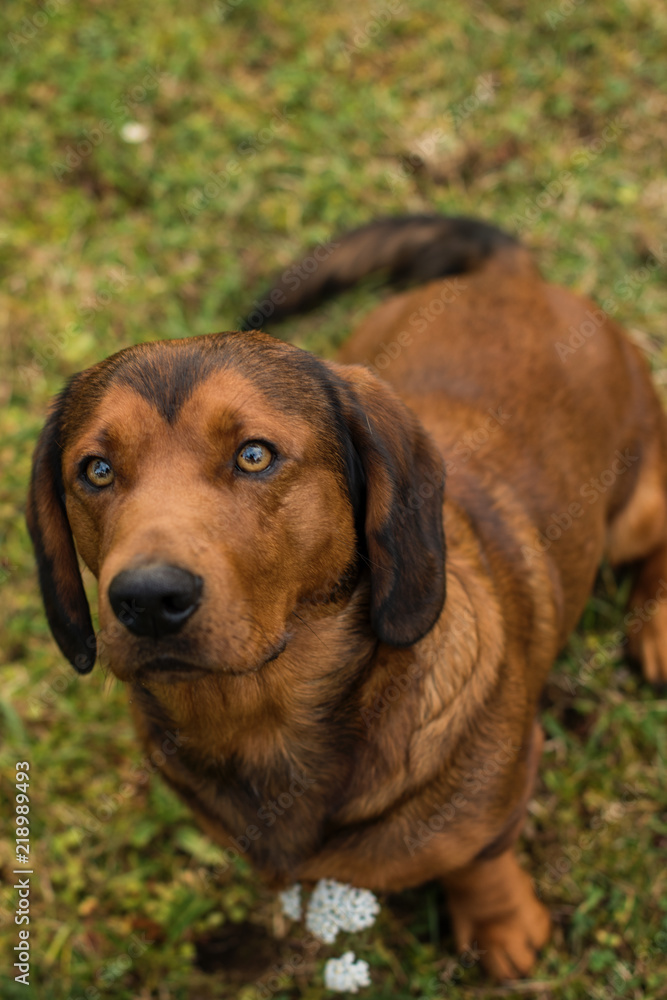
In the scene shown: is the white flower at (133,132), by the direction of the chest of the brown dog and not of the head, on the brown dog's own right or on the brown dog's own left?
on the brown dog's own right

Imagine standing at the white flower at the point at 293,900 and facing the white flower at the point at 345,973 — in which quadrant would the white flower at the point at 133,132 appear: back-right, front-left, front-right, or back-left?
back-left

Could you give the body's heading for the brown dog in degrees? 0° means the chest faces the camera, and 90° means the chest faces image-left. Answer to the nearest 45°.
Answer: approximately 45°
